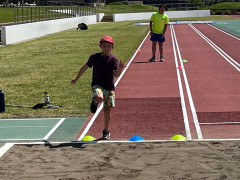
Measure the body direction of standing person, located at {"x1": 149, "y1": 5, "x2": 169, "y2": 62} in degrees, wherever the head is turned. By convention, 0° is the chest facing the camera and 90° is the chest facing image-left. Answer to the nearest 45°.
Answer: approximately 0°

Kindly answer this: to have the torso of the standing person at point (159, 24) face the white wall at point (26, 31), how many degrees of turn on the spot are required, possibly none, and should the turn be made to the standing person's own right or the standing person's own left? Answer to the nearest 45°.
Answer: approximately 135° to the standing person's own right

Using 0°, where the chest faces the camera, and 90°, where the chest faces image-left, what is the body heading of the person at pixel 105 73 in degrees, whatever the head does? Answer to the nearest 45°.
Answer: approximately 0°

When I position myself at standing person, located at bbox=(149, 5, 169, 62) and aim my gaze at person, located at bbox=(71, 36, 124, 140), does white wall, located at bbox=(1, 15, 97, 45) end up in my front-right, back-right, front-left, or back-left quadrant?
back-right

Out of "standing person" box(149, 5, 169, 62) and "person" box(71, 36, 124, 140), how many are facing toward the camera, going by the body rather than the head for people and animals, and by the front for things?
2

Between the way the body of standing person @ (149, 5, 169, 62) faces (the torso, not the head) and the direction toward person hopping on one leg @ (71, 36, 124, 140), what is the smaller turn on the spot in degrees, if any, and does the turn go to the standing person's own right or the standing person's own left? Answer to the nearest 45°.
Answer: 0° — they already face them

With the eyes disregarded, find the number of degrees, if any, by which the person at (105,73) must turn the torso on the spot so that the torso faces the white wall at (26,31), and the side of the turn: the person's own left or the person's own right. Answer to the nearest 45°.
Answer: approximately 180°

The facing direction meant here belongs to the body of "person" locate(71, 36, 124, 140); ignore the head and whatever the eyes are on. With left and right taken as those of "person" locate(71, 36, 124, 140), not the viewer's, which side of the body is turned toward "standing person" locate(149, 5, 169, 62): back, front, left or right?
back
